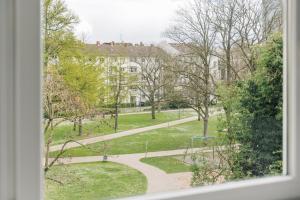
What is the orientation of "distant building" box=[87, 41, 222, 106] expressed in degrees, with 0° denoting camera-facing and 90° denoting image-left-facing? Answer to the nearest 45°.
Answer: approximately 0°
